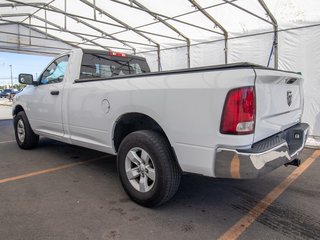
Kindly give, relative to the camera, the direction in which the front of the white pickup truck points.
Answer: facing away from the viewer and to the left of the viewer
